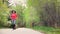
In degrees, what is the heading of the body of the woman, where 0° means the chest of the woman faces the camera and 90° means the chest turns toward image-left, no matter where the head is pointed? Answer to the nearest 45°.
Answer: approximately 0°
